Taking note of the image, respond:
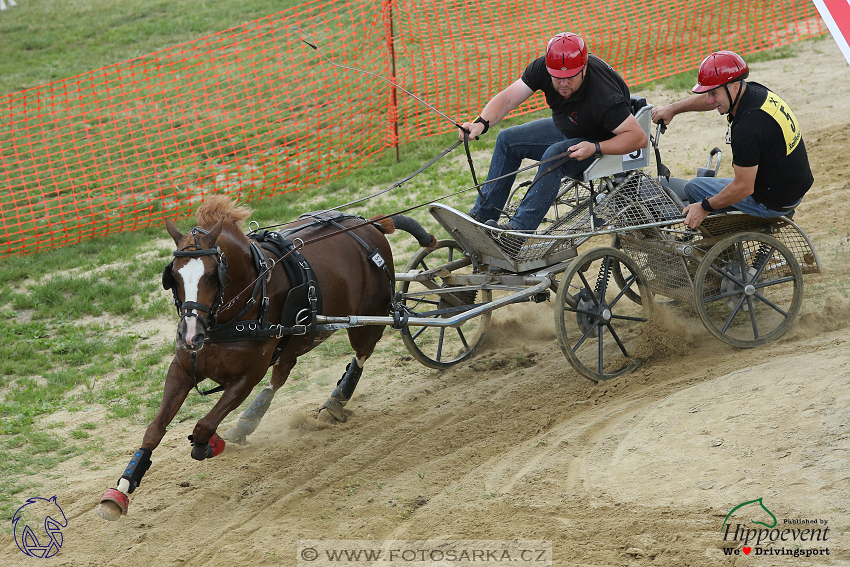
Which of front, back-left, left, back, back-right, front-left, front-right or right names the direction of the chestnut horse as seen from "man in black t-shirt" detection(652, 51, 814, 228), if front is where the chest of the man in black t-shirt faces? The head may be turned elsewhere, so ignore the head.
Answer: front-left

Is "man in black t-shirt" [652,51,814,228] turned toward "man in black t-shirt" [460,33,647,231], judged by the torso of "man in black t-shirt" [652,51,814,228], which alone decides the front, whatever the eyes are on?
yes

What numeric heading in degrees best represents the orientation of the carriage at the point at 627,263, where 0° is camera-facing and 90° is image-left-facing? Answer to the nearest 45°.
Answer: approximately 45°

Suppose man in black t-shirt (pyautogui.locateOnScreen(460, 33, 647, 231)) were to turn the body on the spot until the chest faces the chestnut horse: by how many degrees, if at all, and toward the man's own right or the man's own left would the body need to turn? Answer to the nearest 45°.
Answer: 0° — they already face it

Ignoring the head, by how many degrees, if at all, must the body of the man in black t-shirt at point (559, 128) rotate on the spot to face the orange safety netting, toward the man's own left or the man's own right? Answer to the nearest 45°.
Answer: approximately 90° to the man's own right

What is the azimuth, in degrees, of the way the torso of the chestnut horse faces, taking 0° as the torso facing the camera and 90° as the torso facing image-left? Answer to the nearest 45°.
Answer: approximately 45°

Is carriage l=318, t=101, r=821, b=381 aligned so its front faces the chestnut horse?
yes

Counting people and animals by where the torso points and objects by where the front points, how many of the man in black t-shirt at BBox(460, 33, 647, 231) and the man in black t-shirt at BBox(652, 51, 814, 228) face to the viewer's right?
0

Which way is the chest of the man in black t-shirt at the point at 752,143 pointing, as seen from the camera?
to the viewer's left

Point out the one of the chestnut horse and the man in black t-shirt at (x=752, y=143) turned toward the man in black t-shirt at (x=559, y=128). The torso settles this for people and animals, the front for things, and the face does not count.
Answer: the man in black t-shirt at (x=752, y=143)

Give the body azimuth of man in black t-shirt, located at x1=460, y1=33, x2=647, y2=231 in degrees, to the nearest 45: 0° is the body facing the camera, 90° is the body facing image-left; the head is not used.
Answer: approximately 45°
